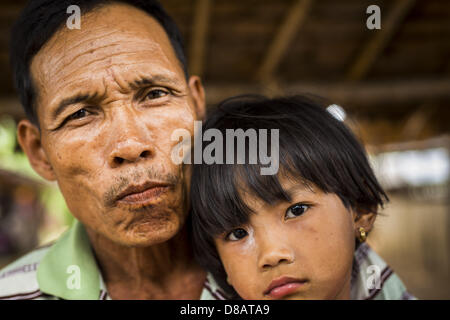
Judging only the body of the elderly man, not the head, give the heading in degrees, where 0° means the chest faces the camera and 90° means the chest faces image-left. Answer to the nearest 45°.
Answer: approximately 0°

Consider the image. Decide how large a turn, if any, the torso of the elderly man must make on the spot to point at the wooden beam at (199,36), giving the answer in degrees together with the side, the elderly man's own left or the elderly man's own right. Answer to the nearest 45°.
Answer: approximately 180°

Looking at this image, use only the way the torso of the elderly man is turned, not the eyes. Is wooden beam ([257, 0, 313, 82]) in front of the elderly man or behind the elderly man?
behind
